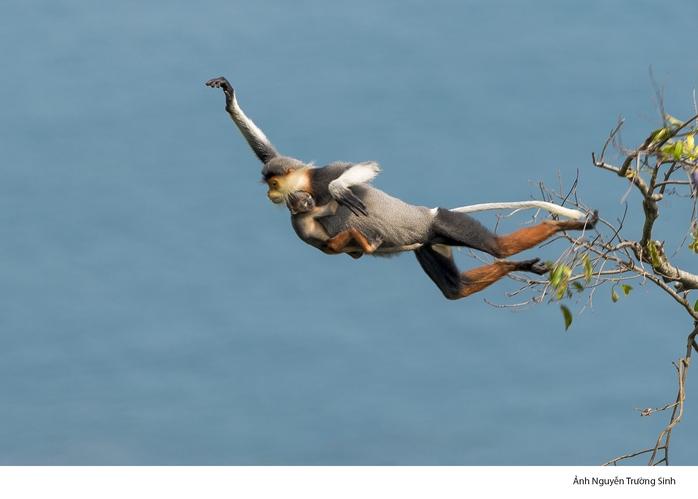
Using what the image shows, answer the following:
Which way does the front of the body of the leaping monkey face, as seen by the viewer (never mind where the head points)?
to the viewer's left
